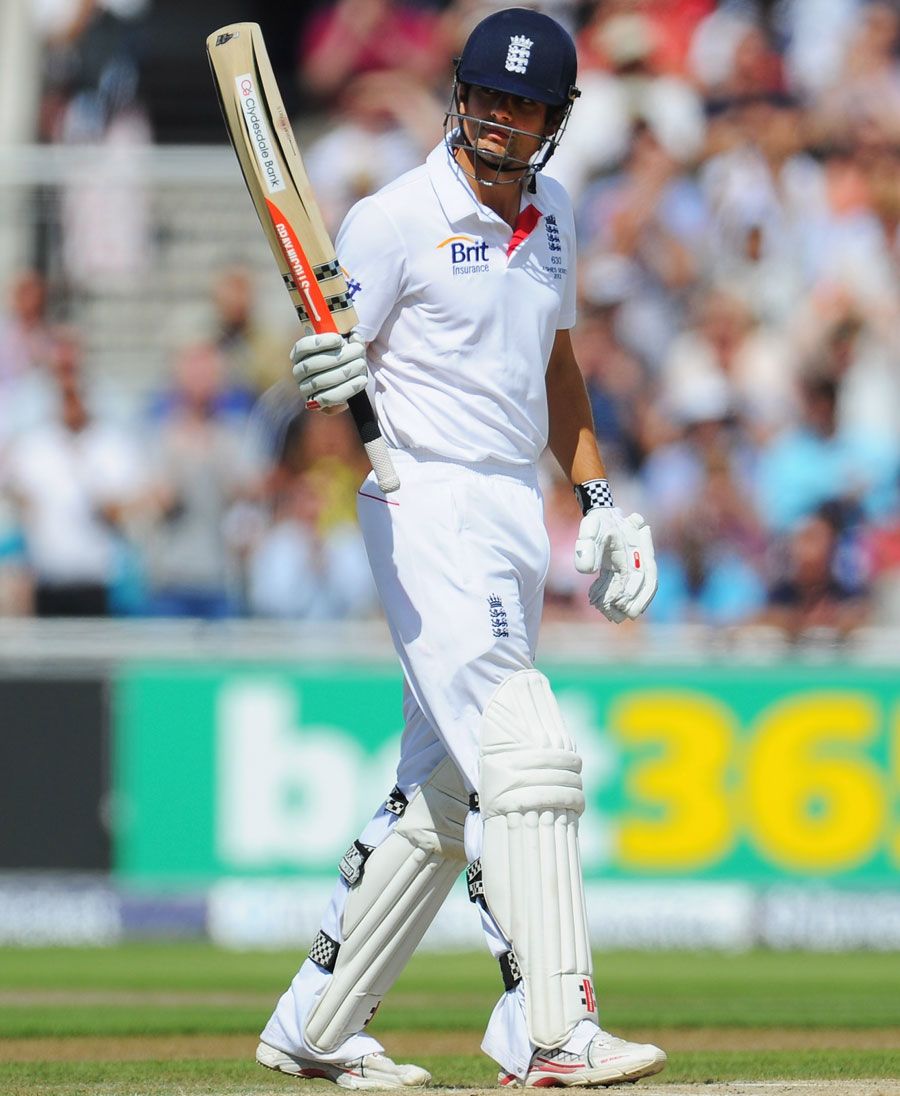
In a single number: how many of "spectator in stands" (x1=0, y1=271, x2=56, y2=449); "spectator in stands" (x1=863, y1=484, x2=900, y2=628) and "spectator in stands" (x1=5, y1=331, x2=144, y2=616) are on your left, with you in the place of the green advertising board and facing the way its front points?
1

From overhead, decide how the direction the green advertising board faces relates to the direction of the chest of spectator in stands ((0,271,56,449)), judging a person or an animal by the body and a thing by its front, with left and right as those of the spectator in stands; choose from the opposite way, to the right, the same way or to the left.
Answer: the same way

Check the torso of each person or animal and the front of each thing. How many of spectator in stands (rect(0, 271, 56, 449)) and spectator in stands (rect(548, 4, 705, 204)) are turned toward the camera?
2

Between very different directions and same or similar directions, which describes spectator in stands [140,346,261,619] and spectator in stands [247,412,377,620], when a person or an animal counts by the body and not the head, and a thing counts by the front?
same or similar directions

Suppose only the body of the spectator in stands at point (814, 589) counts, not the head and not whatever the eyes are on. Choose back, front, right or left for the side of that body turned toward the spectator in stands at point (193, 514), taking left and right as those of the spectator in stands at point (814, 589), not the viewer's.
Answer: right

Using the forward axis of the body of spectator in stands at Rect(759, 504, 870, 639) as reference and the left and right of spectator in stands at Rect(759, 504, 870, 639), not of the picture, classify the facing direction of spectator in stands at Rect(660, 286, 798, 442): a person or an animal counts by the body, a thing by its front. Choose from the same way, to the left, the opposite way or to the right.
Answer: the same way

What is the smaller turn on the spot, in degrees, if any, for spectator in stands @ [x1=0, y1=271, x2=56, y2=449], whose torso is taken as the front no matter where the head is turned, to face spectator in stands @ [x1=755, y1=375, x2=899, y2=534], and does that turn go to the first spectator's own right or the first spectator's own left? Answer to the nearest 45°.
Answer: approximately 90° to the first spectator's own left

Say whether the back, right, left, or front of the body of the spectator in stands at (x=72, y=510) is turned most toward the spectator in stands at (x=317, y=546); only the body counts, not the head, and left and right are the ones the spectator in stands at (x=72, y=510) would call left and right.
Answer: left

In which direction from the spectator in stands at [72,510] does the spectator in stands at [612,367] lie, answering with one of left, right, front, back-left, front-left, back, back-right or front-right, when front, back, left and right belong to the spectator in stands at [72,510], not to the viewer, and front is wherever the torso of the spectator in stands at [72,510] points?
left

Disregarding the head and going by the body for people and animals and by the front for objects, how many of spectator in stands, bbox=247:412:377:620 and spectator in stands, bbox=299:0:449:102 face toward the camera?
2

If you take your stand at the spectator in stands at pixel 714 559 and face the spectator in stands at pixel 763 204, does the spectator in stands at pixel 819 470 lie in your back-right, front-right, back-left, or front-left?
front-right

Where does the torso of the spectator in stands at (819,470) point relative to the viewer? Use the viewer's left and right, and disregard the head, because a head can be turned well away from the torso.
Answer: facing the viewer

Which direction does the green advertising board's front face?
toward the camera

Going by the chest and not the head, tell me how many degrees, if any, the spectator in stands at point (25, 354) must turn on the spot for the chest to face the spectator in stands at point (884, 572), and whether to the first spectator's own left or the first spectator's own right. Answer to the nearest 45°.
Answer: approximately 90° to the first spectator's own left

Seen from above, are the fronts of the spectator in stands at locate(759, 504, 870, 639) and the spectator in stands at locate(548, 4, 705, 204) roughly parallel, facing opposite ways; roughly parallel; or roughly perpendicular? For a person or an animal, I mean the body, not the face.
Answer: roughly parallel

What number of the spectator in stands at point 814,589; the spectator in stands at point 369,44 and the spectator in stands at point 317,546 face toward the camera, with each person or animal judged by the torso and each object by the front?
3

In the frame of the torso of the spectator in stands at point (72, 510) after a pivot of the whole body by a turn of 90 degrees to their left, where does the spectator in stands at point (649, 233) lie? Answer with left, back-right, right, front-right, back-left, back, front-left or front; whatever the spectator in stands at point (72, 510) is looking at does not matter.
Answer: front

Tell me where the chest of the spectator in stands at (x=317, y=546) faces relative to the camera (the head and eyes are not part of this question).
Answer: toward the camera
